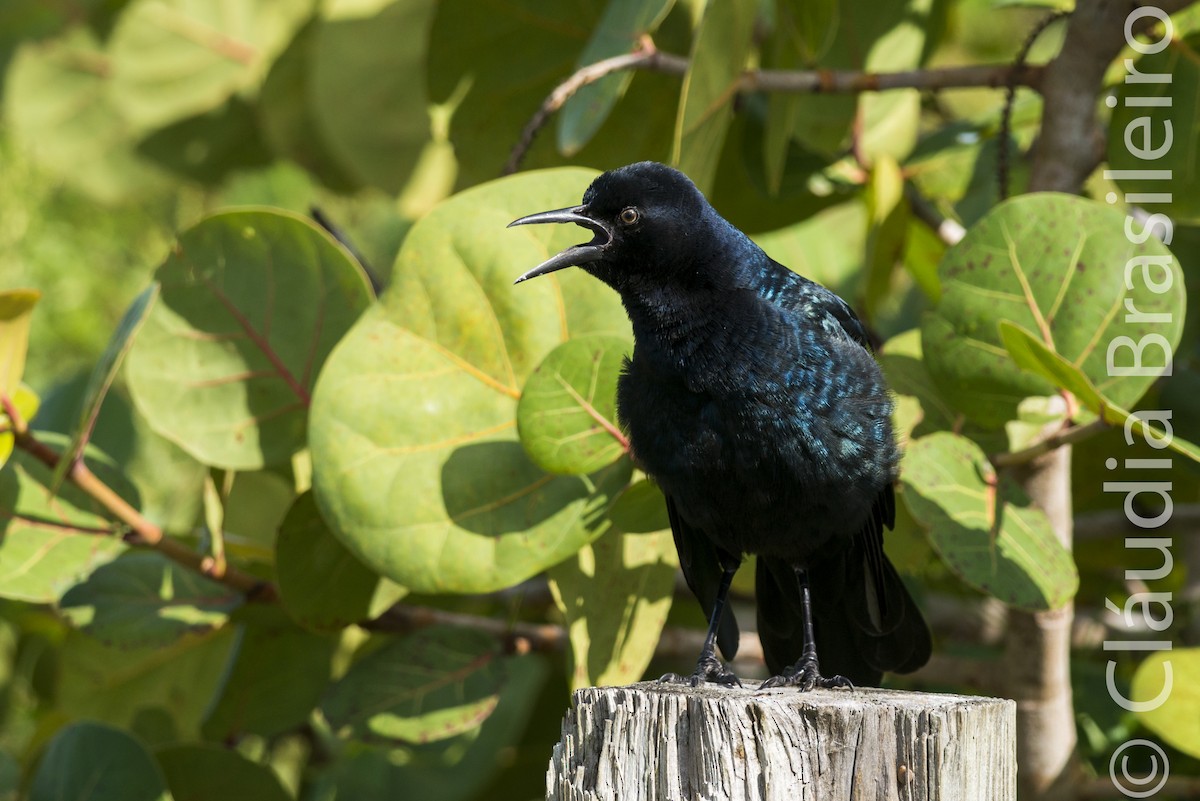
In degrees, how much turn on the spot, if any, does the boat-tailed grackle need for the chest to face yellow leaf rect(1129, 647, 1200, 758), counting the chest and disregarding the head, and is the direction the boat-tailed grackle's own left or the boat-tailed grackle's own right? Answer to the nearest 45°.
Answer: approximately 135° to the boat-tailed grackle's own left

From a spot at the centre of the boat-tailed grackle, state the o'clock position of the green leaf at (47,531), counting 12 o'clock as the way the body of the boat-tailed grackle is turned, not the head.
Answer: The green leaf is roughly at 2 o'clock from the boat-tailed grackle.

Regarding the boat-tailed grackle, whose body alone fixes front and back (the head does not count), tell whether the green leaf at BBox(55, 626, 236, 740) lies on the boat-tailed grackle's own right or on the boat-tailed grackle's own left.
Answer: on the boat-tailed grackle's own right

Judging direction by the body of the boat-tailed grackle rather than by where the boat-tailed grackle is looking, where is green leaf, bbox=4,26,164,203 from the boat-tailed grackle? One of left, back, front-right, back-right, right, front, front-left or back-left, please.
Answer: right

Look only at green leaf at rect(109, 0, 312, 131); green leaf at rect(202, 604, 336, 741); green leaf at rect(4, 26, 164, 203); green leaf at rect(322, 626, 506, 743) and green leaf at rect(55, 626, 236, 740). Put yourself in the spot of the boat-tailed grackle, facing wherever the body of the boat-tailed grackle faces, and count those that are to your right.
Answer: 5

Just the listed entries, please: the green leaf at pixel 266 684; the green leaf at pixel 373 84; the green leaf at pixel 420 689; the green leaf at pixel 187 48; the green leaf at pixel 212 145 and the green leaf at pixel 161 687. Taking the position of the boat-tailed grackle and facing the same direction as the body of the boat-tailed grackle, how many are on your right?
6

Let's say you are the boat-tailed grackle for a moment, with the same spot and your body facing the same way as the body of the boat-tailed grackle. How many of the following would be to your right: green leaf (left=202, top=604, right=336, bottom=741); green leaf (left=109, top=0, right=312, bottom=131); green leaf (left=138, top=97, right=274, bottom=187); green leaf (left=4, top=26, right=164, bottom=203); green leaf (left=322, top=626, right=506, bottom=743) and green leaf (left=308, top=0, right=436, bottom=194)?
6

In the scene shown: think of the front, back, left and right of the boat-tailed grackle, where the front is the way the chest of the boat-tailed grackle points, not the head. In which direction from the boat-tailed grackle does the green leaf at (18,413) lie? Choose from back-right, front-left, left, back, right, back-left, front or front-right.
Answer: front-right

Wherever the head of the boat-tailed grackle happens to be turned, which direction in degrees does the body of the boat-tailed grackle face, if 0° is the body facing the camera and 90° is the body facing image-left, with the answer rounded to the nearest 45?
approximately 45°

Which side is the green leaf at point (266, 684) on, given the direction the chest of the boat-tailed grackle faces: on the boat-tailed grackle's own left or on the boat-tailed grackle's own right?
on the boat-tailed grackle's own right

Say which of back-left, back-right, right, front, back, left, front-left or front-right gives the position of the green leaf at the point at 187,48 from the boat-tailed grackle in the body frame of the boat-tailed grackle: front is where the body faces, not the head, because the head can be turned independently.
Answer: right

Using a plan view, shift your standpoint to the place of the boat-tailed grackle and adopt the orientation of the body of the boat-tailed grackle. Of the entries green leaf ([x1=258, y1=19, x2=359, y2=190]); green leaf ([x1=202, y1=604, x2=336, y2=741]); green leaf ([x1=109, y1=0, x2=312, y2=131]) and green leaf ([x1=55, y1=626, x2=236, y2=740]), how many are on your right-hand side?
4

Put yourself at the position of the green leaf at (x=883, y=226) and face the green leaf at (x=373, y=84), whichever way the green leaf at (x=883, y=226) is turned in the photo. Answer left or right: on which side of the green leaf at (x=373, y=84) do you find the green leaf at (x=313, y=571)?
left
